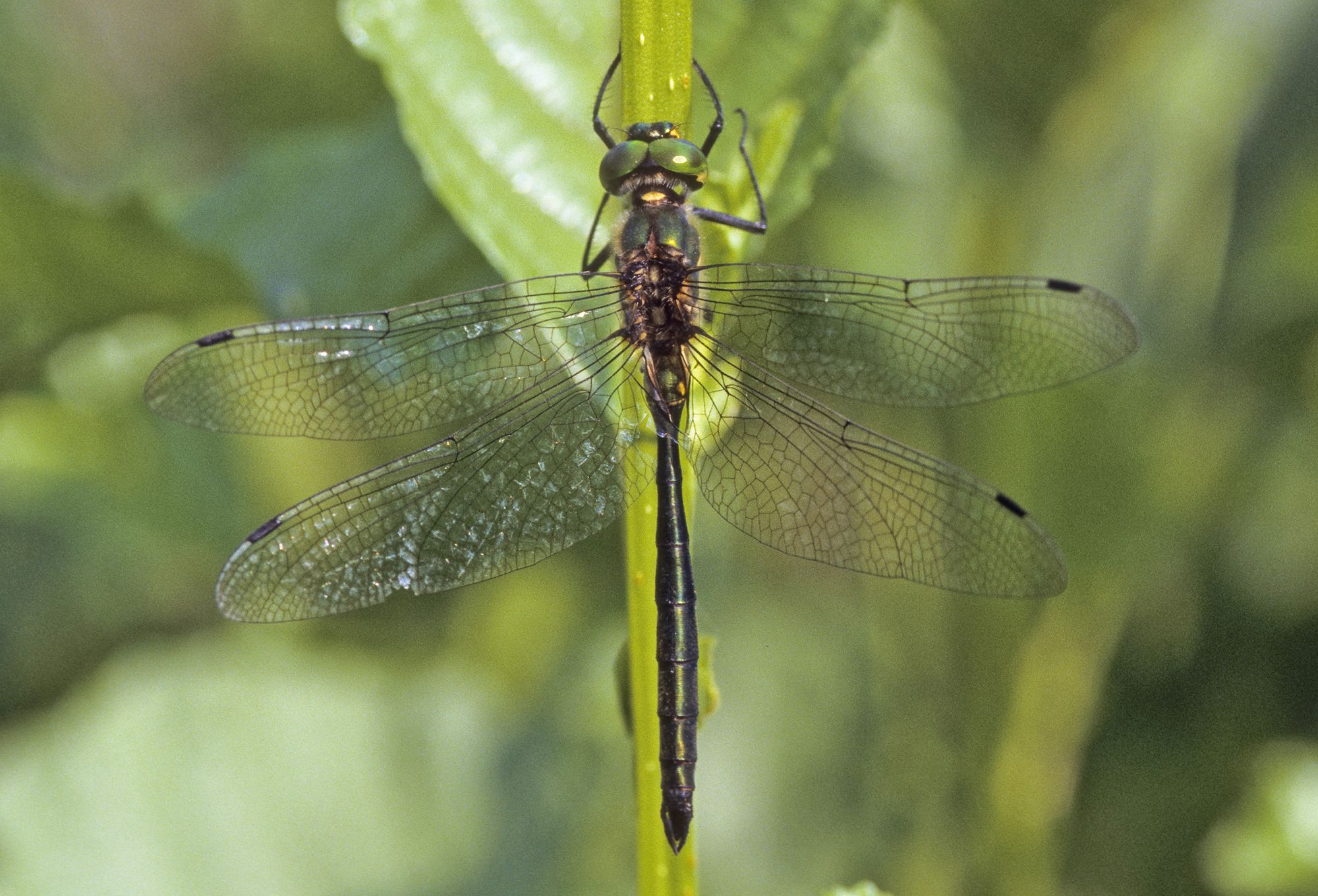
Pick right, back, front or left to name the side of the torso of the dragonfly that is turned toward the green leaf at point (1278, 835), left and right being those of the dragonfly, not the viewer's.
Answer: right

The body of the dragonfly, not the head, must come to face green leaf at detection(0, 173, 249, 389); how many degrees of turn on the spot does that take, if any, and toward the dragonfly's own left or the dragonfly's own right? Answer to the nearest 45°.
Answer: approximately 90° to the dragonfly's own left

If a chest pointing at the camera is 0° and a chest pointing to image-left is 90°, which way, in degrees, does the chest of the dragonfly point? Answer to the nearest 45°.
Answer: approximately 180°
